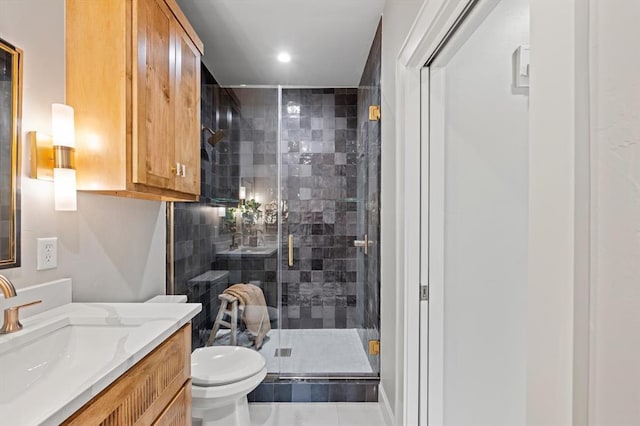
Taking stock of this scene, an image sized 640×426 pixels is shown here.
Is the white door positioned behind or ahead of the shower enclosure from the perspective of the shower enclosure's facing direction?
ahead

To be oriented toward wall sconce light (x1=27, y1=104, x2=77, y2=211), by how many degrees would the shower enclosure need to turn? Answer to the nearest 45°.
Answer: approximately 45° to its right

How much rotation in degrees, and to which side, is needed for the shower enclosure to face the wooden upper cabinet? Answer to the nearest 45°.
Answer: approximately 45° to its right

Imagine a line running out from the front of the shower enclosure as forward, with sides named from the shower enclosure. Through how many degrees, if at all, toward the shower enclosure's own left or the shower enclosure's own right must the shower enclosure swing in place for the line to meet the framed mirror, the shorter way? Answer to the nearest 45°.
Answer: approximately 45° to the shower enclosure's own right

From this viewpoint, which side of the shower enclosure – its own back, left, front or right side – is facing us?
front

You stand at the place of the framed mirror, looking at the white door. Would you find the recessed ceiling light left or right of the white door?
left
